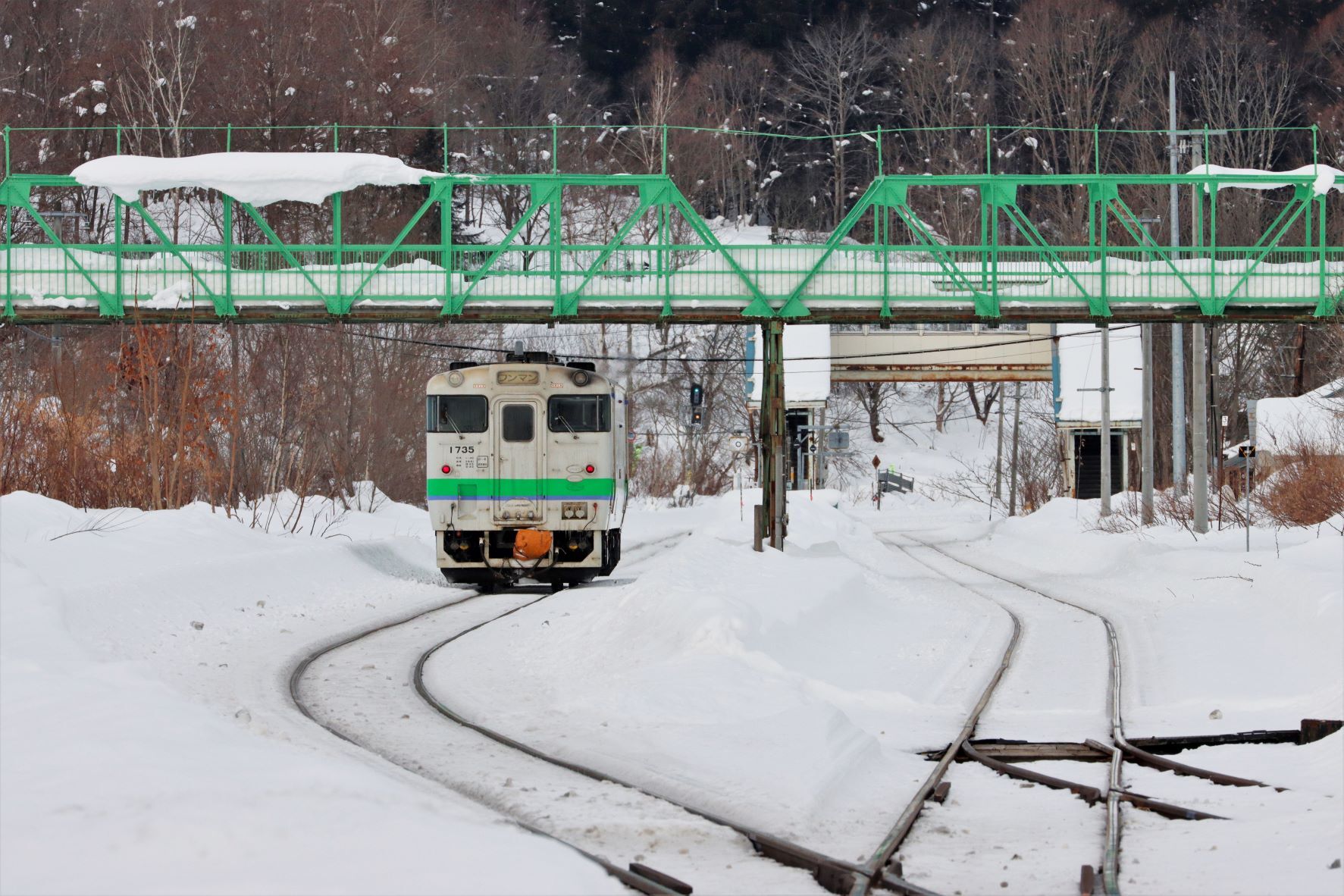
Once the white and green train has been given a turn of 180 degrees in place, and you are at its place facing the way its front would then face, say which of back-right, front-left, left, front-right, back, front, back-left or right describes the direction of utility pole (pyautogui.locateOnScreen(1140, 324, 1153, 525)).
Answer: front-right

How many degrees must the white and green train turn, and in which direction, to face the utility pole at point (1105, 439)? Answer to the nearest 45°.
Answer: approximately 135° to its left

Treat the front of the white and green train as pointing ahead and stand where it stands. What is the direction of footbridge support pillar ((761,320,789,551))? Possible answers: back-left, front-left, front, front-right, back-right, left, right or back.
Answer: back-left

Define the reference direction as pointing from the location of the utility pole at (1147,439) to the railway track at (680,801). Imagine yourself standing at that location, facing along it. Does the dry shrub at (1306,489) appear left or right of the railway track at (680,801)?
left

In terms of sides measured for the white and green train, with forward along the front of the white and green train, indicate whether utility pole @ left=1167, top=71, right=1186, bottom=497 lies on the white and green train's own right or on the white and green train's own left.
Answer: on the white and green train's own left

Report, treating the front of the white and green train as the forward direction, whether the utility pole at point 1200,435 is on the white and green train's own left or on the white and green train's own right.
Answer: on the white and green train's own left

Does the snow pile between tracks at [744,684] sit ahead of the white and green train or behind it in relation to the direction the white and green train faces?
ahead

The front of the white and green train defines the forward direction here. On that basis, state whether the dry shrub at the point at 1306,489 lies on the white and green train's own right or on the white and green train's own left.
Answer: on the white and green train's own left

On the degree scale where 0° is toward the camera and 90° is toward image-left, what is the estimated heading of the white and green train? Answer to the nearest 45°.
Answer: approximately 0°

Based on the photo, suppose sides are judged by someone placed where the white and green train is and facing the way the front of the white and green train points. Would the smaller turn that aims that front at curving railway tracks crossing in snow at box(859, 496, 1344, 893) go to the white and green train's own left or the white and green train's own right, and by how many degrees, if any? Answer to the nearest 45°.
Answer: approximately 45° to the white and green train's own left
